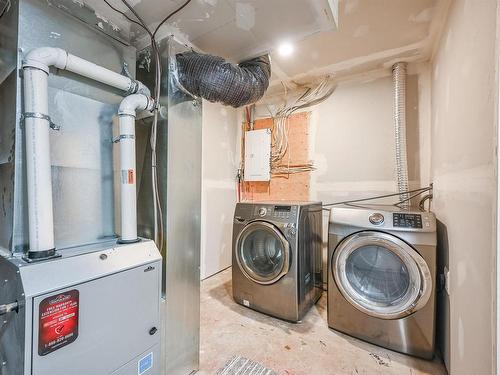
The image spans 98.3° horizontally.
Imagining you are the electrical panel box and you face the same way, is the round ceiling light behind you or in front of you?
in front

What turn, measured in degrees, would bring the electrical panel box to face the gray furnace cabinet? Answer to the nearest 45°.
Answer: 0° — it already faces it

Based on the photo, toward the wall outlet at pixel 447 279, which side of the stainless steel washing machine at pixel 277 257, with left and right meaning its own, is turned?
left

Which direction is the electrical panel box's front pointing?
toward the camera

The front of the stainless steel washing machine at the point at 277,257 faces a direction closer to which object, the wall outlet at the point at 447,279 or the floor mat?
the floor mat

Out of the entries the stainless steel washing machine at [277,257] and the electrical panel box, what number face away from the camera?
0

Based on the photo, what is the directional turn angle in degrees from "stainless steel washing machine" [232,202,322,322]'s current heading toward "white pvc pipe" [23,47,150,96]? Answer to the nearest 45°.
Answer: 0° — it already faces it

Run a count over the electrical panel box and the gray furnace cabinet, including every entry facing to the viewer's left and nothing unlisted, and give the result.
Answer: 0

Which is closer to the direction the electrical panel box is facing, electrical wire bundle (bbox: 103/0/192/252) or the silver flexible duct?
the electrical wire bundle

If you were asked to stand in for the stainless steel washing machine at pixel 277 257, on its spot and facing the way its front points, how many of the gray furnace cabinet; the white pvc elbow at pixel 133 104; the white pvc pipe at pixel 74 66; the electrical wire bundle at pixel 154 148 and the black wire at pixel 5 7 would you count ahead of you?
5
